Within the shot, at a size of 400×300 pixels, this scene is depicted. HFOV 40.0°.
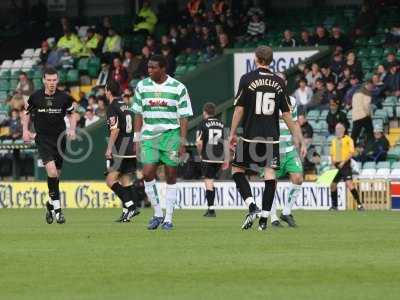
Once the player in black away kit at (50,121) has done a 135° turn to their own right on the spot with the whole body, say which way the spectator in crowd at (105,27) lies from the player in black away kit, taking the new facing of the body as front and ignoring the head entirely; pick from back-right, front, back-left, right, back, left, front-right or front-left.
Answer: front-right

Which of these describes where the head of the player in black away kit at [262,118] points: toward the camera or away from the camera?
away from the camera

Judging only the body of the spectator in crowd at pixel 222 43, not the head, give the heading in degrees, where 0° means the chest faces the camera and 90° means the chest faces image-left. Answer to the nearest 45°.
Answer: approximately 0°

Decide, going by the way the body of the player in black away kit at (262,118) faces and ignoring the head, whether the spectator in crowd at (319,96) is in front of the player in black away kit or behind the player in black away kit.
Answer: in front

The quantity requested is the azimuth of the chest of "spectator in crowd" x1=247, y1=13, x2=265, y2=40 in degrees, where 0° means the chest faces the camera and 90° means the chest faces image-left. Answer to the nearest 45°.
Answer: approximately 0°
